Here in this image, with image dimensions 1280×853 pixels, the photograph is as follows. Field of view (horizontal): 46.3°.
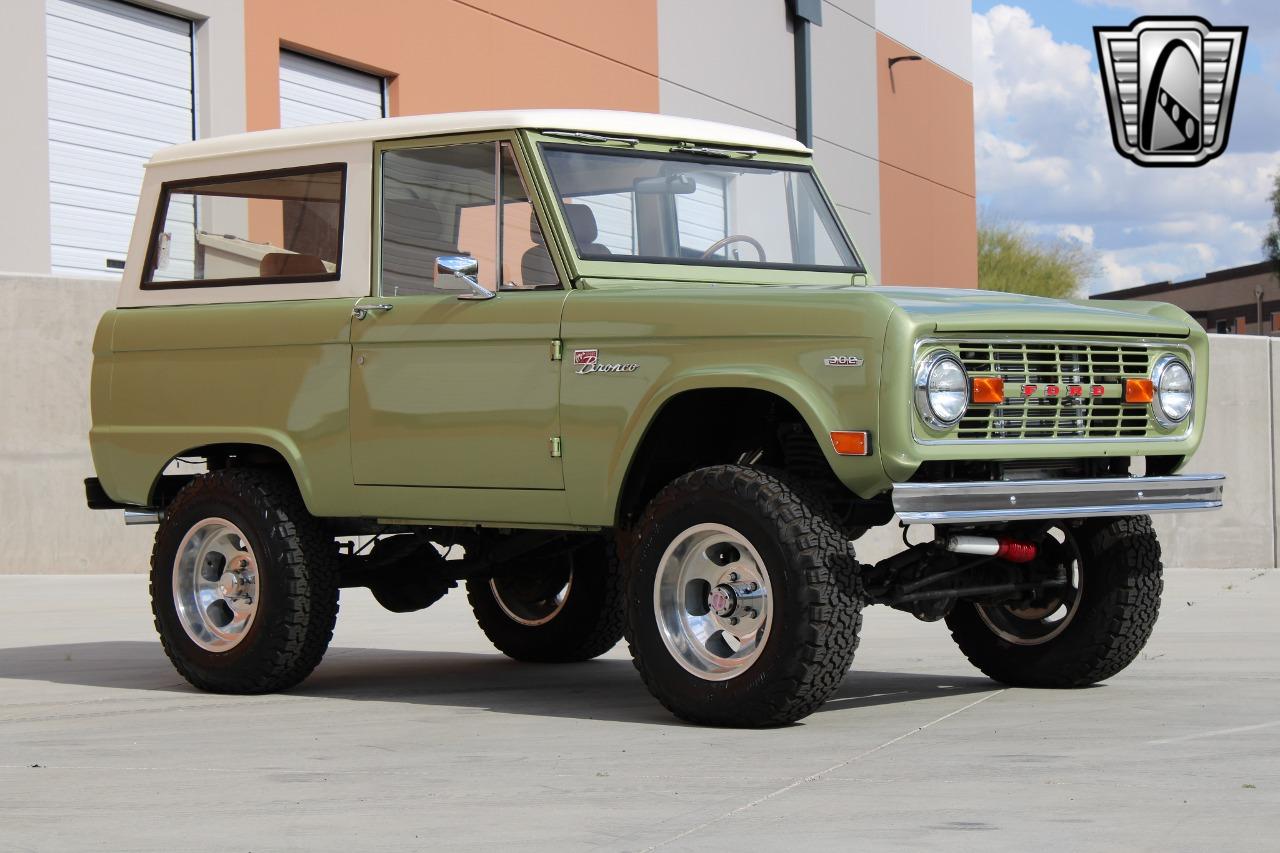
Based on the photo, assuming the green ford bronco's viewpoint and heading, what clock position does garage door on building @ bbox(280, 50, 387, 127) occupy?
The garage door on building is roughly at 7 o'clock from the green ford bronco.

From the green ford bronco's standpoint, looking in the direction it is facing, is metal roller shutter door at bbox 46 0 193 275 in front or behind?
behind

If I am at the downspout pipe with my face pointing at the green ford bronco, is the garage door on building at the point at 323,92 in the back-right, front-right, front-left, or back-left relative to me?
front-right

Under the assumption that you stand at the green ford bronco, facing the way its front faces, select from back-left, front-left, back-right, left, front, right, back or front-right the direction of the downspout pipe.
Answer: back-left
